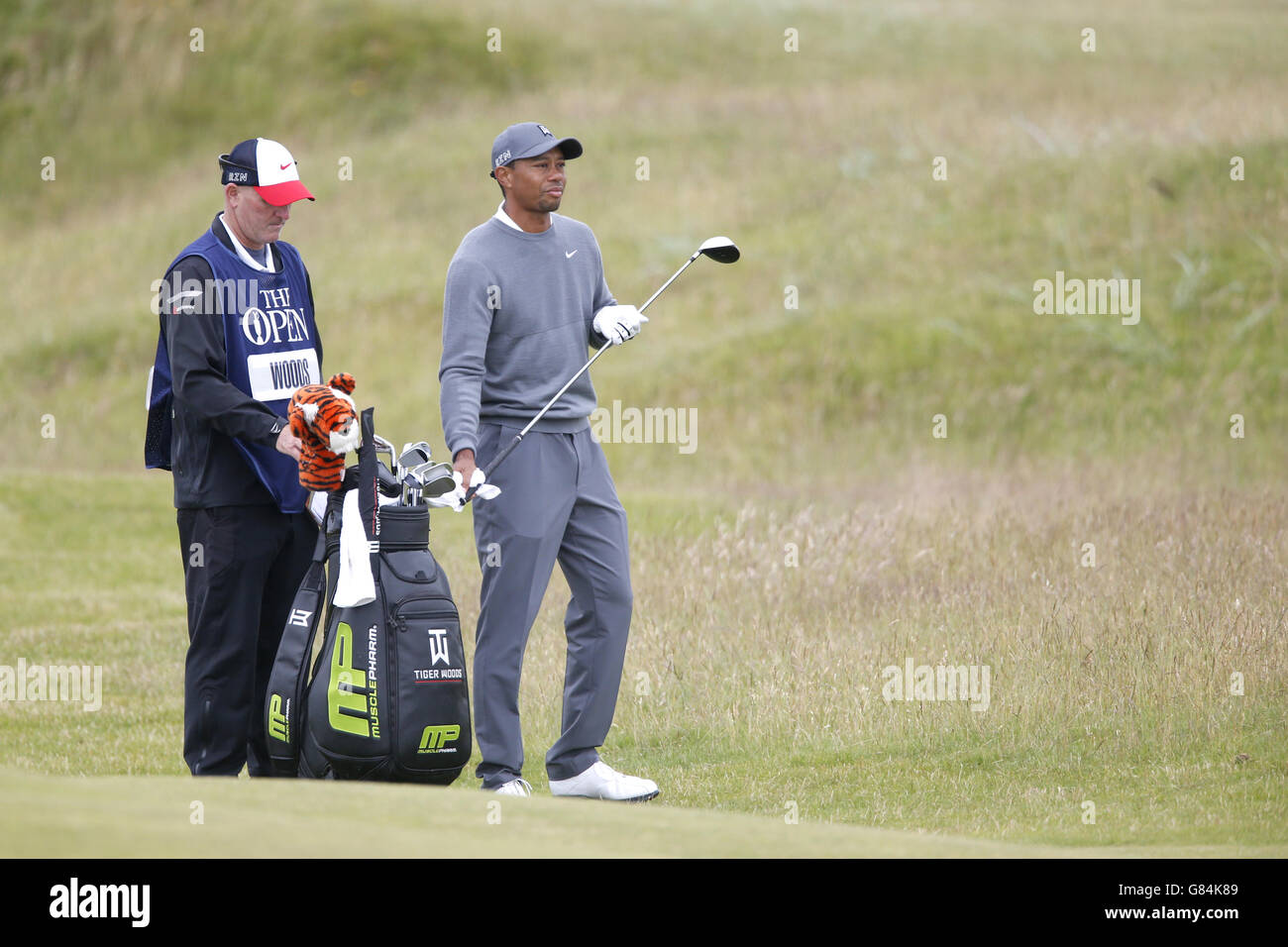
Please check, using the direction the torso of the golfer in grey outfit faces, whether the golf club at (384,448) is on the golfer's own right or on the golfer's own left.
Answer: on the golfer's own right

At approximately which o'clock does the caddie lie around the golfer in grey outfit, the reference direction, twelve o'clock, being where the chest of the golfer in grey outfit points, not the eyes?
The caddie is roughly at 4 o'clock from the golfer in grey outfit.

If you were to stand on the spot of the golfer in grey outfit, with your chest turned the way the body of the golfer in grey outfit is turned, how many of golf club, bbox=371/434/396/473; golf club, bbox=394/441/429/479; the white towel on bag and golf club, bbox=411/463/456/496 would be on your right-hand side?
4

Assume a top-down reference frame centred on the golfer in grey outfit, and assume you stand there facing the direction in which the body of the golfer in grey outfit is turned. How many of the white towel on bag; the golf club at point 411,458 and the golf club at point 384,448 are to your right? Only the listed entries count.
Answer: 3

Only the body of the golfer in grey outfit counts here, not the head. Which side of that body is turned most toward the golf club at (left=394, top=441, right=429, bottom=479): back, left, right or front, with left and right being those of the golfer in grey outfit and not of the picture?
right

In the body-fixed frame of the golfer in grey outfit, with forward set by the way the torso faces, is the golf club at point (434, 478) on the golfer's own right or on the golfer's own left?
on the golfer's own right

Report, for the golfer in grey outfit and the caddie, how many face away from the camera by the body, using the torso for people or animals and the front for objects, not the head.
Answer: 0

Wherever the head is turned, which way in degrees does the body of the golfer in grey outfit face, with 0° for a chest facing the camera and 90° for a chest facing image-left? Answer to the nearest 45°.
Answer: approximately 315°
